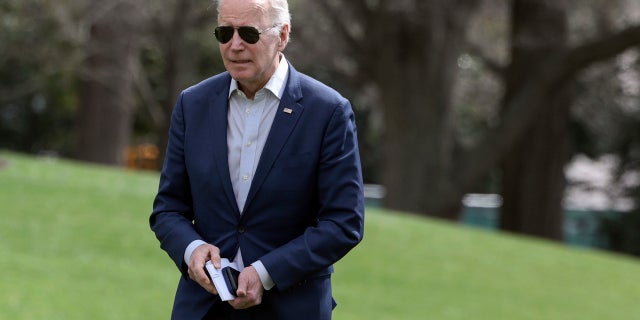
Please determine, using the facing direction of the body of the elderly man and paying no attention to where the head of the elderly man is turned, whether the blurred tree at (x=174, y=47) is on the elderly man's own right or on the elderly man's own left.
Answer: on the elderly man's own right

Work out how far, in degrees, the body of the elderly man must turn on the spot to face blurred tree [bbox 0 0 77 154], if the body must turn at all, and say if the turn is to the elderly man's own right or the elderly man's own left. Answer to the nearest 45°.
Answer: approximately 135° to the elderly man's own right

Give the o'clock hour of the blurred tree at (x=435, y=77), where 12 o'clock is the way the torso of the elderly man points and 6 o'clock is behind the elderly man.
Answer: The blurred tree is roughly at 5 o'clock from the elderly man.

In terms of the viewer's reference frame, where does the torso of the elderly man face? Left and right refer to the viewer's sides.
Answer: facing the viewer and to the left of the viewer

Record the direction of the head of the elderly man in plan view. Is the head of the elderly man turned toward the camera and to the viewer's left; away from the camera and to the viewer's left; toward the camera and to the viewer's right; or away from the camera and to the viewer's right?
toward the camera and to the viewer's left
